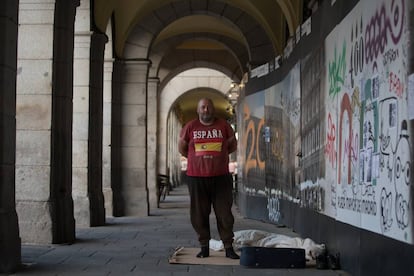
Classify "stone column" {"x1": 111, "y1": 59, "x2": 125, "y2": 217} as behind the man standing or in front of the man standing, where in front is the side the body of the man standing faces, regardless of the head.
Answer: behind

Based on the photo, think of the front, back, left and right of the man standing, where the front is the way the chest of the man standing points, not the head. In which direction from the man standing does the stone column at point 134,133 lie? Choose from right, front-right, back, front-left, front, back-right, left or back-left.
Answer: back

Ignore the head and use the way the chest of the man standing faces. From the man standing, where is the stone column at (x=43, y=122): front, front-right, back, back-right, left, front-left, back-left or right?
back-right

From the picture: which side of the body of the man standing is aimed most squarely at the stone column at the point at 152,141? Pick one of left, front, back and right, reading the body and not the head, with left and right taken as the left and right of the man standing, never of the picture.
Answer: back

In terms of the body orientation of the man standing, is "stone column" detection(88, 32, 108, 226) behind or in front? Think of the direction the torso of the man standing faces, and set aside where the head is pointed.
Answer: behind

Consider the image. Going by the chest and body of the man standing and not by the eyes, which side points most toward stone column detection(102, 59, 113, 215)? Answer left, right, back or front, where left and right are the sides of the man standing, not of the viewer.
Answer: back

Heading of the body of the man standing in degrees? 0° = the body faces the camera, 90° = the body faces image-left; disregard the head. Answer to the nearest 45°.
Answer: approximately 0°

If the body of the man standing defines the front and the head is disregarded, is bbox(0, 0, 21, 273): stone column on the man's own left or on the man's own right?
on the man's own right

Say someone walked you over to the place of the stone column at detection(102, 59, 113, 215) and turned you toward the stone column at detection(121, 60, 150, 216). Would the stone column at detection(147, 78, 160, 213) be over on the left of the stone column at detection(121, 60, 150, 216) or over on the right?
left

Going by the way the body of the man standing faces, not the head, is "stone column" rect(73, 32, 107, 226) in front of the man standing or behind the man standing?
behind
